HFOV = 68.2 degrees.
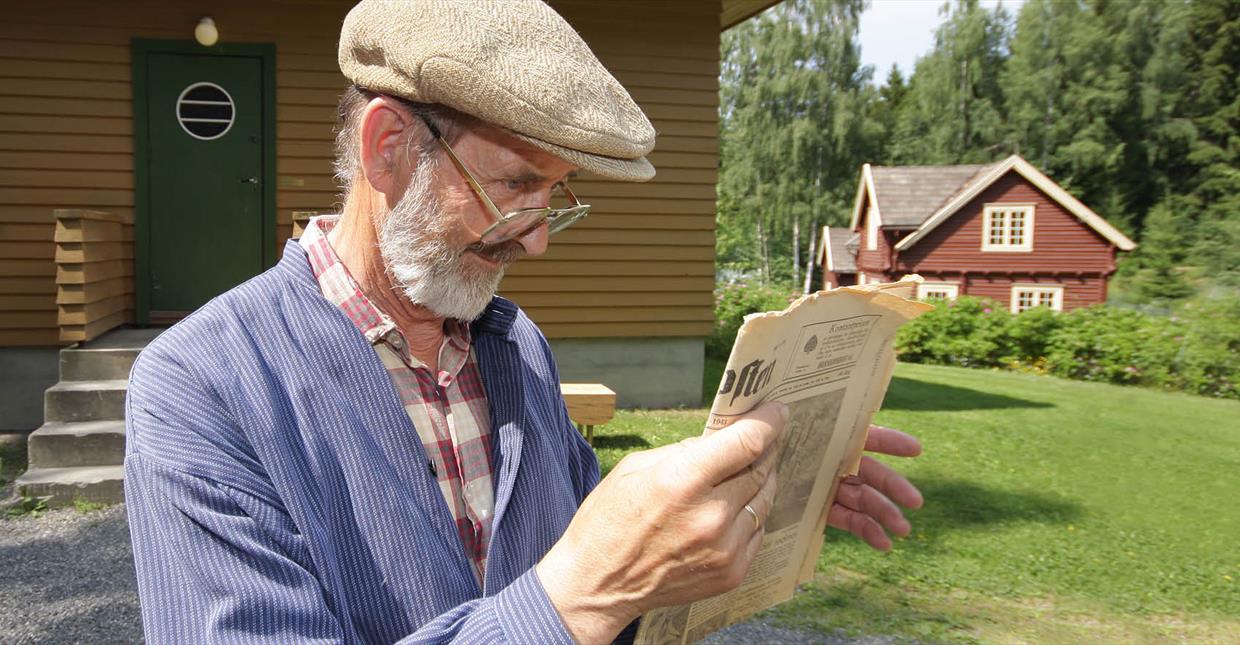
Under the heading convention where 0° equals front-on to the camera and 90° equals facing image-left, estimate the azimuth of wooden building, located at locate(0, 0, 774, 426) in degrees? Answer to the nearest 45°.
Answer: approximately 0°

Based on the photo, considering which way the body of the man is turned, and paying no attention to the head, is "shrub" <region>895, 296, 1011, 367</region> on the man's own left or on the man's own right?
on the man's own left

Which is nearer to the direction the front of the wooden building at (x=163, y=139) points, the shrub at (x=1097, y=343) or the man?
the man

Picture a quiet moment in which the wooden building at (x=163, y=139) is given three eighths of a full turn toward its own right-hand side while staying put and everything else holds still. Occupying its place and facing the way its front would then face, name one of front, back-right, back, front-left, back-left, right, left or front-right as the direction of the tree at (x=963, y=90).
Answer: right

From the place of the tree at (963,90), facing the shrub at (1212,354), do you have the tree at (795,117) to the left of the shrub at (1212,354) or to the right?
right

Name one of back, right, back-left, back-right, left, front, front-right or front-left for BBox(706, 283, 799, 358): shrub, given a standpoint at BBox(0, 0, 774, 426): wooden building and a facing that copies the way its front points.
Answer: back-left

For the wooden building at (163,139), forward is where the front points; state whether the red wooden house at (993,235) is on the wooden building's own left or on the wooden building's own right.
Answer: on the wooden building's own left

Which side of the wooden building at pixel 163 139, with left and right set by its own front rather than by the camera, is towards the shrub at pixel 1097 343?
left

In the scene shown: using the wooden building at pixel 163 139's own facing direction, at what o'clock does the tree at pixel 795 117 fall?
The tree is roughly at 7 o'clock from the wooden building.

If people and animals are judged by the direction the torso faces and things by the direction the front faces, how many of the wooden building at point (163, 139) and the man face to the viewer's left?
0

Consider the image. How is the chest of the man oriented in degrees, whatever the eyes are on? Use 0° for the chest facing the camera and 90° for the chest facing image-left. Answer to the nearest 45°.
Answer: approximately 315°
